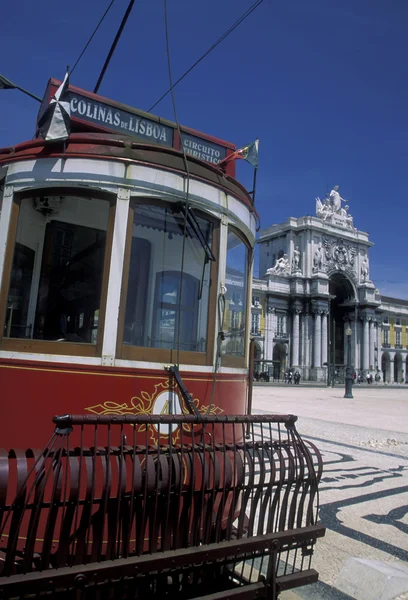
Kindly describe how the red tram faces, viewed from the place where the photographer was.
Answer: facing the viewer and to the right of the viewer
